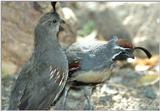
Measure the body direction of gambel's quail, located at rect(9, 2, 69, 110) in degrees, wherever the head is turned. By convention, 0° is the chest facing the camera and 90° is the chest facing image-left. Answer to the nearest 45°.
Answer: approximately 270°

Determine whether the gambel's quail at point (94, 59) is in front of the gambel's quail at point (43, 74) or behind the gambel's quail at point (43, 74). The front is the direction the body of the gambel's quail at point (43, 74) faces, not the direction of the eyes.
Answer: in front
